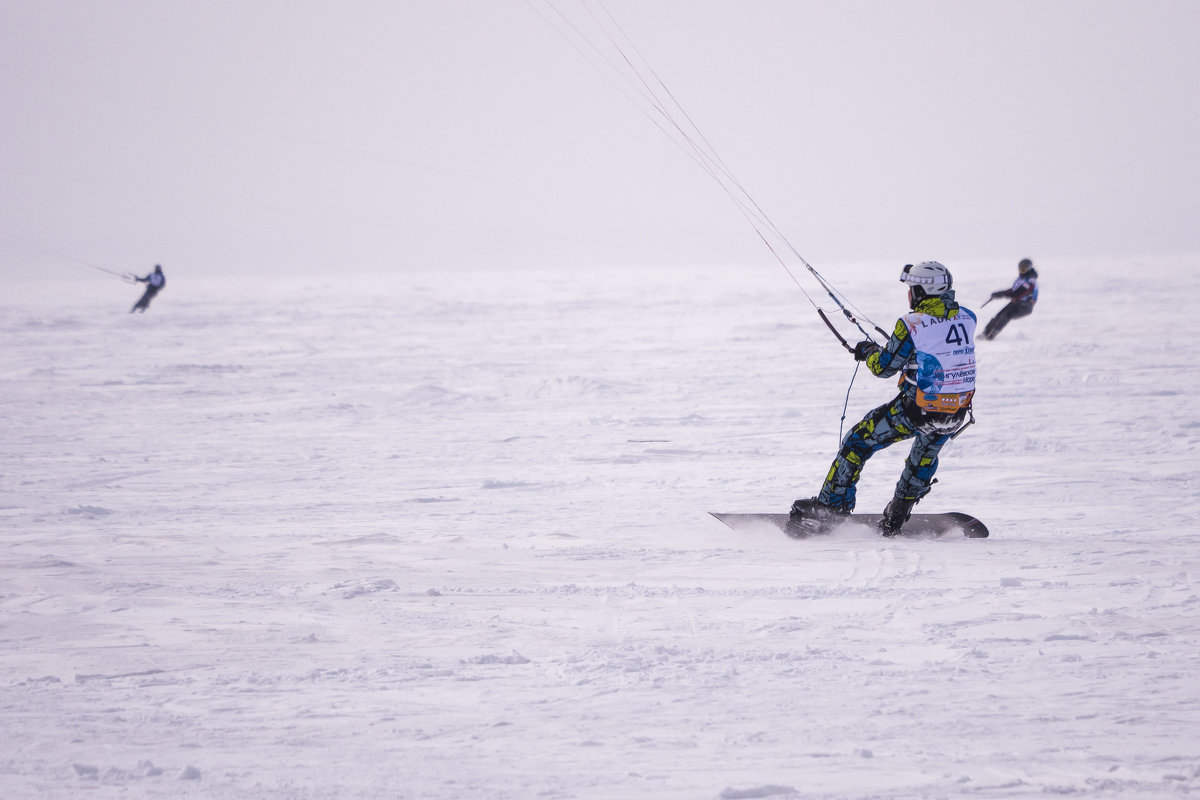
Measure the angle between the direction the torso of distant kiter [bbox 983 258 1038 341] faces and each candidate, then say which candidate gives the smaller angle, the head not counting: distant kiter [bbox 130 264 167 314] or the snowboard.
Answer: the distant kiter

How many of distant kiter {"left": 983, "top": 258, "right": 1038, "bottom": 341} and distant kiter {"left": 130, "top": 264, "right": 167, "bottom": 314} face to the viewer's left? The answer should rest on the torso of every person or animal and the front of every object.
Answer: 2

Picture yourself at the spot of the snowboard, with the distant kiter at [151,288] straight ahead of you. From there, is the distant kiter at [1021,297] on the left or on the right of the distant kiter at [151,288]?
right

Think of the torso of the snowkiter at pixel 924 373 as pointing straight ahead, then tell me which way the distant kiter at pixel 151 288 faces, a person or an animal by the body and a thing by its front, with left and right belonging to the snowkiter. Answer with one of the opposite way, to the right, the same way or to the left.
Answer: to the left

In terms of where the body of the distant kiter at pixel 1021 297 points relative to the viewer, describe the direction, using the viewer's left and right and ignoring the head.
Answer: facing to the left of the viewer

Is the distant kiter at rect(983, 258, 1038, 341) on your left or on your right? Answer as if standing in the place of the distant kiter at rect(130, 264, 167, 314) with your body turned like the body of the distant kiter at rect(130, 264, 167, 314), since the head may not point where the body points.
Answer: on your left

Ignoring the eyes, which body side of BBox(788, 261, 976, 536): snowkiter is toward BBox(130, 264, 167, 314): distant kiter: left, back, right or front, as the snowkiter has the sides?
front

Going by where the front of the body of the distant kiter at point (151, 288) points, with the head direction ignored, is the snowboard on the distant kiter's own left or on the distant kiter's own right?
on the distant kiter's own left

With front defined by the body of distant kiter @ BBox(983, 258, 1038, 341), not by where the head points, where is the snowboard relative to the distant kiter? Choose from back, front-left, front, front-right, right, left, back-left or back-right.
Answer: left

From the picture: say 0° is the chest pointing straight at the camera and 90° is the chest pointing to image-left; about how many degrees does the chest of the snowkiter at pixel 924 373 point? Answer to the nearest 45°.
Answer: approximately 135°

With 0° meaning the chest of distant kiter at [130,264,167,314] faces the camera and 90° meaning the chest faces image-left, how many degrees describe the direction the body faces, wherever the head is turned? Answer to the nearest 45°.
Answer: approximately 90°
